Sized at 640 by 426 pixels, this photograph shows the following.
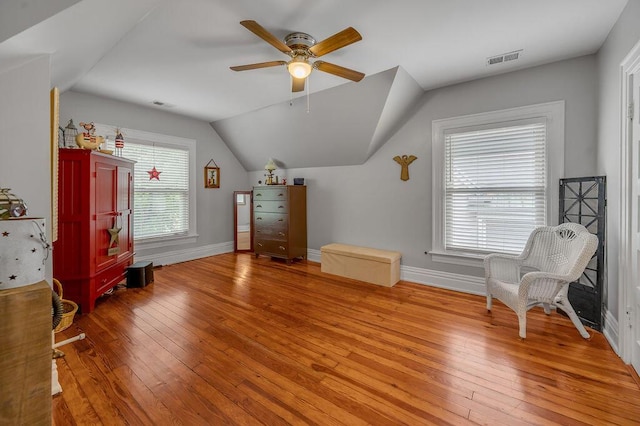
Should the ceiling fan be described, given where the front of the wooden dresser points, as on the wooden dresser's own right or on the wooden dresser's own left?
on the wooden dresser's own left

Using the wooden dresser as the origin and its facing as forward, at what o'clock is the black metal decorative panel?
The black metal decorative panel is roughly at 9 o'clock from the wooden dresser.

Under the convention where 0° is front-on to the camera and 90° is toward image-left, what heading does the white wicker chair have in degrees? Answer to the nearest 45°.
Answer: approximately 45°

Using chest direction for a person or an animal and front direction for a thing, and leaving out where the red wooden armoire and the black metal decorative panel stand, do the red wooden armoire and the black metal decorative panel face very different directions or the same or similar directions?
very different directions

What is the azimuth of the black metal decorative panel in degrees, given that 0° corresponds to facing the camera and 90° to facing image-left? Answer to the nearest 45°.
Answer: approximately 45°

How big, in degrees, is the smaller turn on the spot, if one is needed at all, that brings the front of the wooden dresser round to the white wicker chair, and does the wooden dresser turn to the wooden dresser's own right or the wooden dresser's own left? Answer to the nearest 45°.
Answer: approximately 90° to the wooden dresser's own left

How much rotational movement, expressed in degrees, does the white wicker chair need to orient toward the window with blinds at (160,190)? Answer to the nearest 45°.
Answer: approximately 45° to its right

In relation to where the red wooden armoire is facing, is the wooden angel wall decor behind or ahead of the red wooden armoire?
ahead

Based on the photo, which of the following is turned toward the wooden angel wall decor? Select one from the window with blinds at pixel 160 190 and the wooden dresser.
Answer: the window with blinds

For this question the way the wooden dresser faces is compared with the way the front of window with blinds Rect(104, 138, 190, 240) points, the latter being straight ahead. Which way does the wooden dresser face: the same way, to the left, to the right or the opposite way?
to the right

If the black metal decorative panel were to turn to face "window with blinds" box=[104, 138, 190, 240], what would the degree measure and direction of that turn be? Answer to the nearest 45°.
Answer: approximately 45° to its right

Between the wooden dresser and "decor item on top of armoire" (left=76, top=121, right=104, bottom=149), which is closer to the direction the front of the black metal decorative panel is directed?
the decor item on top of armoire
